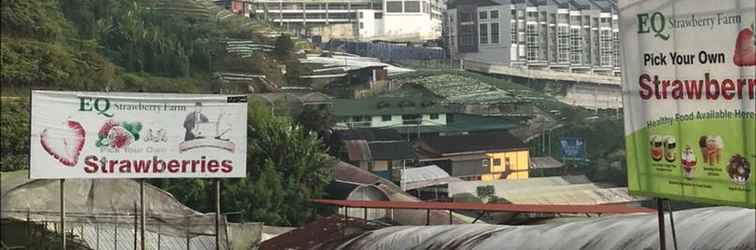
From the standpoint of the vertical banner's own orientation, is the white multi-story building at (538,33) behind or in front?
behind

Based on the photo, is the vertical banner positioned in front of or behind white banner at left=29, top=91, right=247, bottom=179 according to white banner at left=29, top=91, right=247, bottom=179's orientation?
in front

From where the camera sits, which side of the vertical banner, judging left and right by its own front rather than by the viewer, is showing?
front

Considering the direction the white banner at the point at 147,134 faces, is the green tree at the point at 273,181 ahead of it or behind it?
behind

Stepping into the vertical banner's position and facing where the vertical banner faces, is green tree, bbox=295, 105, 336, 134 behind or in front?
behind

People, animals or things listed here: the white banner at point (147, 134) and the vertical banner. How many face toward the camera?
2

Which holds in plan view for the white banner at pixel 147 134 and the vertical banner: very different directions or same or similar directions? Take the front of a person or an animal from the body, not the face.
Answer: same or similar directions

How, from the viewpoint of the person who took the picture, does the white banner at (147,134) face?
facing the viewer

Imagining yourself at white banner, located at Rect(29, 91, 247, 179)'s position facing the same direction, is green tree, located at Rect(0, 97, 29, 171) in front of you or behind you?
behind

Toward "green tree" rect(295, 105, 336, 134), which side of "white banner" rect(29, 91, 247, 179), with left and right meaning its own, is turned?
back
